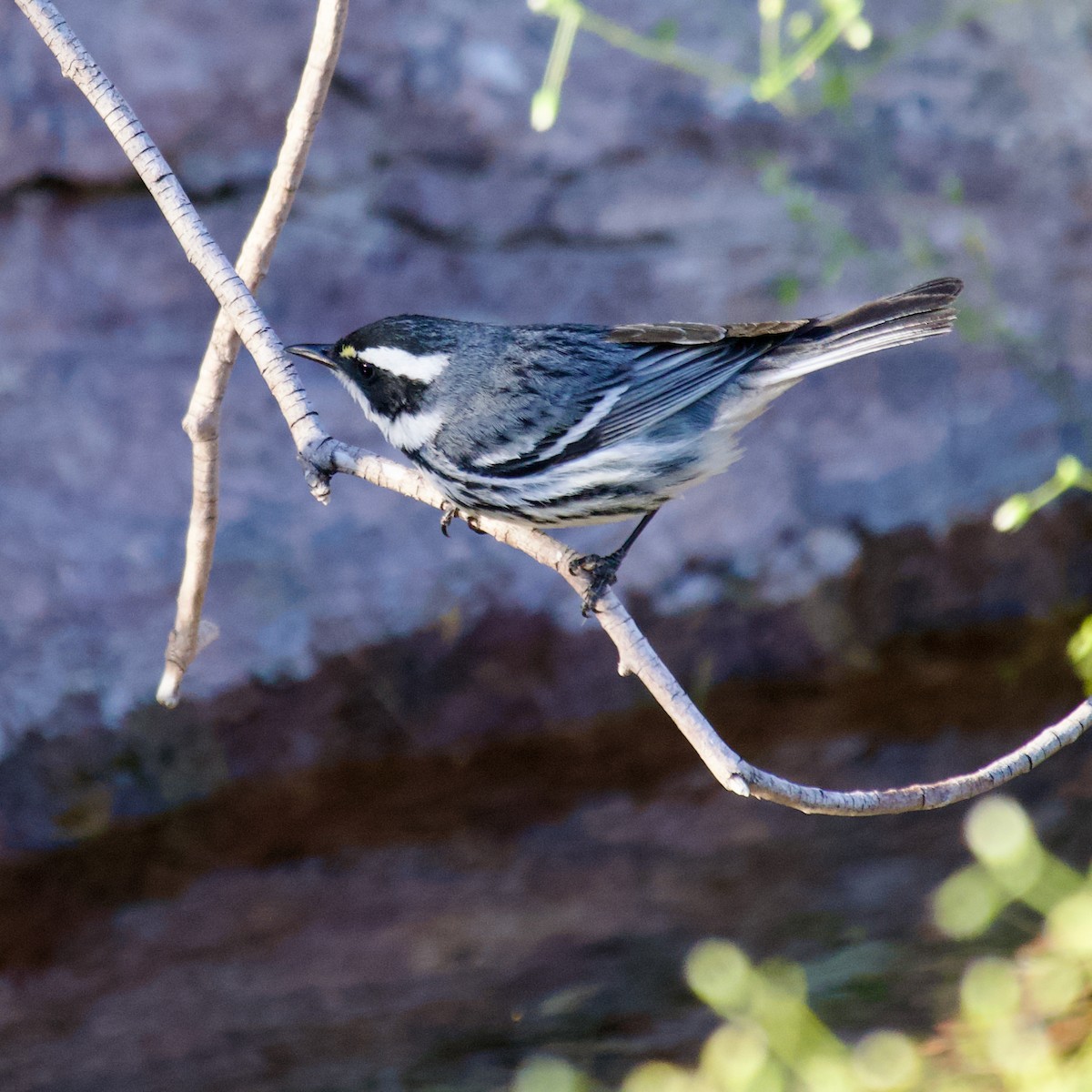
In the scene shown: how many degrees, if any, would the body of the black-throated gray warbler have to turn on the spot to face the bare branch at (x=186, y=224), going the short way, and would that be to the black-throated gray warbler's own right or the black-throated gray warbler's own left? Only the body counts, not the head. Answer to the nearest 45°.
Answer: approximately 45° to the black-throated gray warbler's own left

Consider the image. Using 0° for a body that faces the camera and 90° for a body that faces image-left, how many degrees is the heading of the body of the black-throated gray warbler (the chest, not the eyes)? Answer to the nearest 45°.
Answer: approximately 90°

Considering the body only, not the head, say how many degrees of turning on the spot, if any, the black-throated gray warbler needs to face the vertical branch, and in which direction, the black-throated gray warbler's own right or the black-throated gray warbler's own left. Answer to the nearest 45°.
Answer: approximately 45° to the black-throated gray warbler's own left
